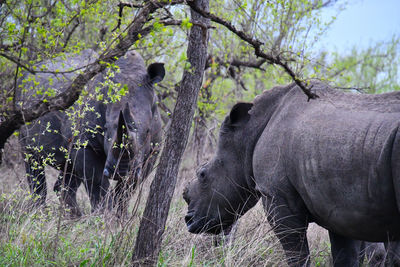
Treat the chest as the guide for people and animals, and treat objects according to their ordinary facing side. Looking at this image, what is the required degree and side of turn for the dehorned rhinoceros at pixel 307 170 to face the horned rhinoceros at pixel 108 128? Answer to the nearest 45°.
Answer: approximately 45° to its right

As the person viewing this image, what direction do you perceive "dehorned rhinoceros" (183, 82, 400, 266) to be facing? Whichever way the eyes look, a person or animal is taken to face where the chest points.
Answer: facing to the left of the viewer

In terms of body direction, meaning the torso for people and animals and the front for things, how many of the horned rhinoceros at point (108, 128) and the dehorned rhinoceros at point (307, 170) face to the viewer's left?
1

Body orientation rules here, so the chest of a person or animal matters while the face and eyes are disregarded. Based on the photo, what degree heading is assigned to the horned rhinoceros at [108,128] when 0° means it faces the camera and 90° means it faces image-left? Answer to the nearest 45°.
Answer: approximately 315°

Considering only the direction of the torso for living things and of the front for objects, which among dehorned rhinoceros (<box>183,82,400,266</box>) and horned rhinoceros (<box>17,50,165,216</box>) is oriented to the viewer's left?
the dehorned rhinoceros

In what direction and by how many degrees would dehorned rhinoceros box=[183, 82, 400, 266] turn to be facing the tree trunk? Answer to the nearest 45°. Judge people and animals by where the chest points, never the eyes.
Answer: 0° — it already faces it

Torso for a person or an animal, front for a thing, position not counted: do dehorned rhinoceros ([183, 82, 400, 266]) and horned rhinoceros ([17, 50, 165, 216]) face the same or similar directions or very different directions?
very different directions
